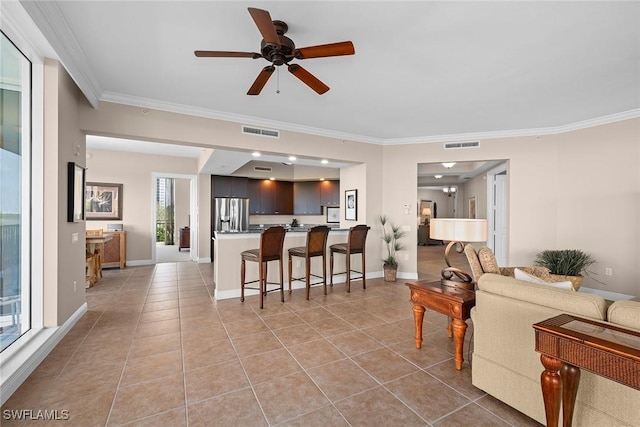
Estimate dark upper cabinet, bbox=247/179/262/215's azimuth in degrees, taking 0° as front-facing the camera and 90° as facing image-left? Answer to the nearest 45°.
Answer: approximately 0°

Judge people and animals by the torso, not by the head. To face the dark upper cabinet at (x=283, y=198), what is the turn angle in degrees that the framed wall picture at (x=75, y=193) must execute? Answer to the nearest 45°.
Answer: approximately 45° to its left

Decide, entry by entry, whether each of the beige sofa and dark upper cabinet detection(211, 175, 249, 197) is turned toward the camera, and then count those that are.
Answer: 1

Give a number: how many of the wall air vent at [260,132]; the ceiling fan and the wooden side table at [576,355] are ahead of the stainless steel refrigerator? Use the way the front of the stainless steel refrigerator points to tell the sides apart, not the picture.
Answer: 3

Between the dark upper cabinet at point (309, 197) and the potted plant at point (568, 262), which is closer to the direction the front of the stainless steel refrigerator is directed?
the potted plant

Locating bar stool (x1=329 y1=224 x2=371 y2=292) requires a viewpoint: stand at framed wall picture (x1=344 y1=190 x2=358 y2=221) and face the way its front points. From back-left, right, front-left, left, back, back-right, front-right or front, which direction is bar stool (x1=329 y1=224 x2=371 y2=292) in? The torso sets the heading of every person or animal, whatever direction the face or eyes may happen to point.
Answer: front-left

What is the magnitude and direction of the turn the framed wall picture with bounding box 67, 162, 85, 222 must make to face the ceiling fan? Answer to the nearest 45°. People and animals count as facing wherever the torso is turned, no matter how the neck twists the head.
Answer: approximately 45° to its right

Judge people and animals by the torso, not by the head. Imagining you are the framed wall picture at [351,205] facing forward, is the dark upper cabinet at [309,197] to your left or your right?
on your right

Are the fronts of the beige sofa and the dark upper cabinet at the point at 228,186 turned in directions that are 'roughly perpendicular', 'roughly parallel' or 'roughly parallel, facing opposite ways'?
roughly perpendicular

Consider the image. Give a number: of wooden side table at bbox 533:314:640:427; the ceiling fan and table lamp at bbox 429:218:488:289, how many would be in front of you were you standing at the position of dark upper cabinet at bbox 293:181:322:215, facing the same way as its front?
3

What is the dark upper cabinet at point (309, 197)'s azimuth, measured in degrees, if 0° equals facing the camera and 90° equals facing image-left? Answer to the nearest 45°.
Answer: approximately 0°
